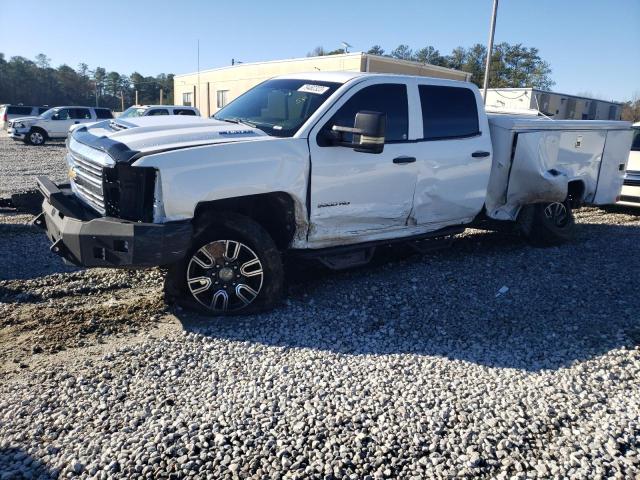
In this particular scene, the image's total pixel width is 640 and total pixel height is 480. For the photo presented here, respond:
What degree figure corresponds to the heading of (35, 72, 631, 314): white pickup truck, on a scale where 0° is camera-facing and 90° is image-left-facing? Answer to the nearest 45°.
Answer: approximately 45°

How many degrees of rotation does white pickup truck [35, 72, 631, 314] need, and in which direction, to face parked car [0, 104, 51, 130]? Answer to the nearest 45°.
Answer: approximately 90° to its right

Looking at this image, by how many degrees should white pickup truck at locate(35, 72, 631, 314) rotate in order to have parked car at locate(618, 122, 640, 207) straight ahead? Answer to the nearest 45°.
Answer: approximately 180°

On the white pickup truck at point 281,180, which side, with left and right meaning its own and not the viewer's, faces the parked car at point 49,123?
right

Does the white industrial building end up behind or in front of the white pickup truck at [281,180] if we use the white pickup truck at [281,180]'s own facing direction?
behind
